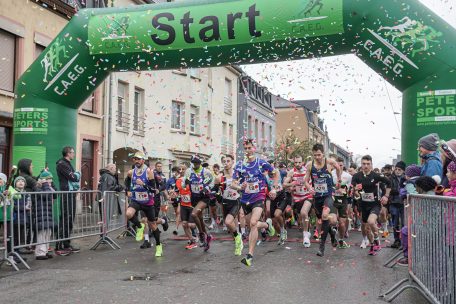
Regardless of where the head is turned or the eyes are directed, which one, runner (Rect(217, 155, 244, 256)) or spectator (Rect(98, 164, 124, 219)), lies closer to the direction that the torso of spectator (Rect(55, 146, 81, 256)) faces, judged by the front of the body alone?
the runner

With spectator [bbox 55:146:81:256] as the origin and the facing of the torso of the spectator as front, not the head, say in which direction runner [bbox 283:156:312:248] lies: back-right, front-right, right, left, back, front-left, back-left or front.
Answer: front

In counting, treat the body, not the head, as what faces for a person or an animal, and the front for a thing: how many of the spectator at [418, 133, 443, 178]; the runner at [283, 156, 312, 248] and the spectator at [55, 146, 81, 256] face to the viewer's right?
1

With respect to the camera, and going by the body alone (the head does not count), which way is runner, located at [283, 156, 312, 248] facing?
toward the camera

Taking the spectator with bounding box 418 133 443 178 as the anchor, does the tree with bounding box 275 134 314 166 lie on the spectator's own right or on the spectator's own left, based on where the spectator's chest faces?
on the spectator's own right

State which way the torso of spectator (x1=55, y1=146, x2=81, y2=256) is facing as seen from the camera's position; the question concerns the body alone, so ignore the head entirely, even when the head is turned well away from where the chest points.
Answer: to the viewer's right

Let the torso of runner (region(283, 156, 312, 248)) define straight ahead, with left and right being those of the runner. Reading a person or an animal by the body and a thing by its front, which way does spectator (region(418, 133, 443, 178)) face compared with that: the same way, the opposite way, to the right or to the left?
to the right

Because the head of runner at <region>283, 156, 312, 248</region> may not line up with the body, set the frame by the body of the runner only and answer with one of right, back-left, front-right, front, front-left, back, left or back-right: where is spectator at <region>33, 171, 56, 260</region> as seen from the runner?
front-right

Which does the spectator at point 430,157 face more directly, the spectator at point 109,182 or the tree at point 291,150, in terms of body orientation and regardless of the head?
the spectator

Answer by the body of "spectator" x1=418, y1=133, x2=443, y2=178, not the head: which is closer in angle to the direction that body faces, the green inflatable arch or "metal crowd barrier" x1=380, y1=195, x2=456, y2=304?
the green inflatable arch

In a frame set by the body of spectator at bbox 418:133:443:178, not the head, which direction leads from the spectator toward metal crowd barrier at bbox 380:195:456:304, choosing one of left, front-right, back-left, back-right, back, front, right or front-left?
left

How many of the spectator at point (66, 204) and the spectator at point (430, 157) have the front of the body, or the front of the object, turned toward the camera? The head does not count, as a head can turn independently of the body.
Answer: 0

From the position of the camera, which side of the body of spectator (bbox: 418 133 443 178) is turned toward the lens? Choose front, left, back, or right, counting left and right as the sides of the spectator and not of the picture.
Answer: left

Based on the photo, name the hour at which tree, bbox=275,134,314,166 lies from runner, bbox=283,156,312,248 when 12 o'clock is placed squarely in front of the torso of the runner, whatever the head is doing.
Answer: The tree is roughly at 6 o'clock from the runner.

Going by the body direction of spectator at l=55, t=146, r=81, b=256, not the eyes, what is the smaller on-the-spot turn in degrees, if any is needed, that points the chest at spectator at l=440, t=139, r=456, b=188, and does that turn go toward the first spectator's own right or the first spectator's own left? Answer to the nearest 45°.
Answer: approximately 45° to the first spectator's own right

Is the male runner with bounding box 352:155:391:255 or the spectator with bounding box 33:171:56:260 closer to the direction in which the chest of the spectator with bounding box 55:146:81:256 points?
the male runner
